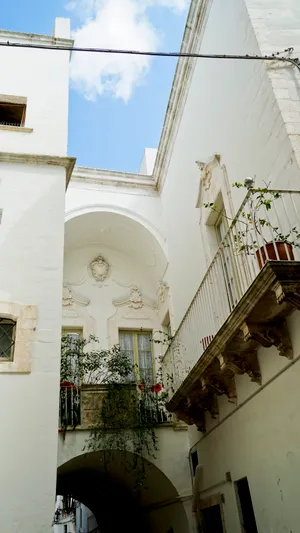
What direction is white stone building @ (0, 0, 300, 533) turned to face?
toward the camera
